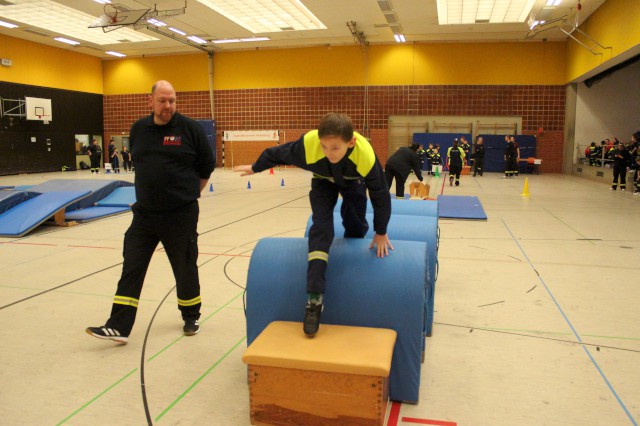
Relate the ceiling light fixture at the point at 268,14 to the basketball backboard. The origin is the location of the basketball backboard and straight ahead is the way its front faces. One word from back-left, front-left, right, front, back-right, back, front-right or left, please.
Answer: front

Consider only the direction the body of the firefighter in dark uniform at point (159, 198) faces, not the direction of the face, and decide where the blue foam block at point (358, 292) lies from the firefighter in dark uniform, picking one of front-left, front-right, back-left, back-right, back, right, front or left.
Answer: left

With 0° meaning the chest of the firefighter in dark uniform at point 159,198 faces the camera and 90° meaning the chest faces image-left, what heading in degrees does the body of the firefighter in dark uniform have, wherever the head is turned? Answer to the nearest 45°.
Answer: approximately 45°

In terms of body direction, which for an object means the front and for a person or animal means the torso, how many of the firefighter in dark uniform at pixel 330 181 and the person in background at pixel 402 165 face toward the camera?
1

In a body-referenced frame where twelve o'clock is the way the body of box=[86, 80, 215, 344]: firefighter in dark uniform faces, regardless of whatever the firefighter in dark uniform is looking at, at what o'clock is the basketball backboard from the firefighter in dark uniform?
The basketball backboard is roughly at 4 o'clock from the firefighter in dark uniform.

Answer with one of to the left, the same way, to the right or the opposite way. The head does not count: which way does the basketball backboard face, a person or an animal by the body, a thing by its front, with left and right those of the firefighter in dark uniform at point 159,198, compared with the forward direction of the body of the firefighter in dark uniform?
to the left

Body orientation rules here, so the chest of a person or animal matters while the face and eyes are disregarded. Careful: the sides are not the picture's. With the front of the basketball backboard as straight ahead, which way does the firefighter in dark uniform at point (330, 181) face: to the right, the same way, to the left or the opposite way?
to the right

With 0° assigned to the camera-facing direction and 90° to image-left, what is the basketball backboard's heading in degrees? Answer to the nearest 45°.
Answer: approximately 315°

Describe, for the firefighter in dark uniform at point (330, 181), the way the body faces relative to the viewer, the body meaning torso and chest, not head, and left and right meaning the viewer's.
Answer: facing the viewer
